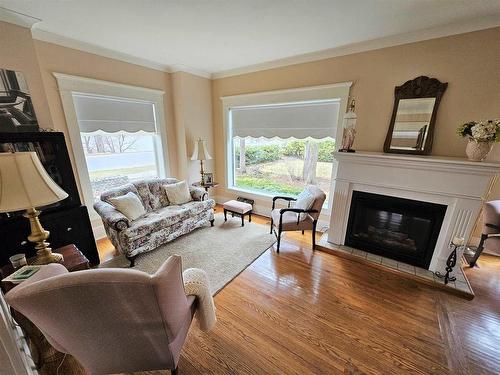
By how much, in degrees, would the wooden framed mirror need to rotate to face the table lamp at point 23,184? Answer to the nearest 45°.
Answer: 0° — it already faces it

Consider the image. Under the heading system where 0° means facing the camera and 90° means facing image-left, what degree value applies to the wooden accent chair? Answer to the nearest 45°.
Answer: approximately 90°

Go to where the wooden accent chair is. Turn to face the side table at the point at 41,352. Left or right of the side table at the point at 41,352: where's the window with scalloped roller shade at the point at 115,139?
right

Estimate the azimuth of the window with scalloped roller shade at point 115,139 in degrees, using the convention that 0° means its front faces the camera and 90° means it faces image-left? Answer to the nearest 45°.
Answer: approximately 315°
